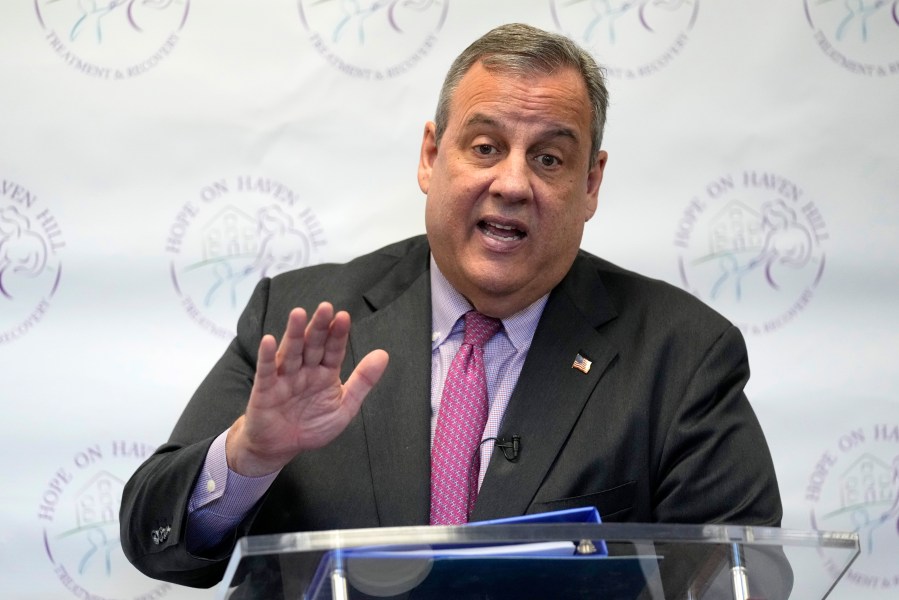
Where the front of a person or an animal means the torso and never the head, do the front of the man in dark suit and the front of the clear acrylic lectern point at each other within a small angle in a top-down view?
no

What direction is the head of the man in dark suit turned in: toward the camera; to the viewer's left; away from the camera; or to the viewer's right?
toward the camera

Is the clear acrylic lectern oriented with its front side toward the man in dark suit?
no

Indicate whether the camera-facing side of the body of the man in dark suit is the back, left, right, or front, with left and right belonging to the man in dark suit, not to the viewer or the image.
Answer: front

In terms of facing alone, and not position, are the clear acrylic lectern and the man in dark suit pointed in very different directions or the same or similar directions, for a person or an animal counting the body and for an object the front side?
same or similar directions

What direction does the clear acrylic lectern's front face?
toward the camera

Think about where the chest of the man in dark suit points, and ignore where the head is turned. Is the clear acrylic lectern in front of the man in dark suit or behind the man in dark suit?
in front
